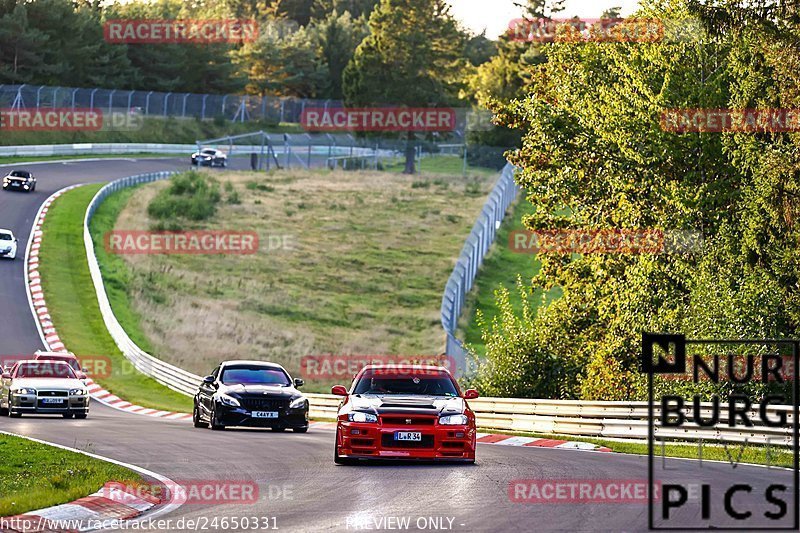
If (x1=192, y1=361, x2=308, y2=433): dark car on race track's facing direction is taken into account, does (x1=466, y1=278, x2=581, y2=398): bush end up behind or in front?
behind

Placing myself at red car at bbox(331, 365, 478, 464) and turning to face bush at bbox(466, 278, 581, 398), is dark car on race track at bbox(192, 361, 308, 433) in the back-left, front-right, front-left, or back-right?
front-left

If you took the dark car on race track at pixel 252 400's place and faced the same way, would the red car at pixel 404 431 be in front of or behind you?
in front

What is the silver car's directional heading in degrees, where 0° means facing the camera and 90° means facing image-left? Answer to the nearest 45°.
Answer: approximately 0°

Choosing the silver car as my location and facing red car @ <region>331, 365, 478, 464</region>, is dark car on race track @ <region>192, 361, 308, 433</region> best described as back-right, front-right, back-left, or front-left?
front-left

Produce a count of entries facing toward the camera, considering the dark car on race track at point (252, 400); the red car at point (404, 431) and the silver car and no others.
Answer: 3

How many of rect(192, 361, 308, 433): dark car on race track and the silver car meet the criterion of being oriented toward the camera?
2

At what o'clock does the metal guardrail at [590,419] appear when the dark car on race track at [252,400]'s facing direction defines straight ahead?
The metal guardrail is roughly at 9 o'clock from the dark car on race track.

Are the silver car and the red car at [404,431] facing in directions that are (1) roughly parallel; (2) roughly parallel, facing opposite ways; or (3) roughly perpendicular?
roughly parallel

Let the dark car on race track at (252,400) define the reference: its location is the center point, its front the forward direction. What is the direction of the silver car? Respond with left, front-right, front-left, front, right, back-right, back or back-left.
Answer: back-right

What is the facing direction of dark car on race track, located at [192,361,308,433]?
toward the camera

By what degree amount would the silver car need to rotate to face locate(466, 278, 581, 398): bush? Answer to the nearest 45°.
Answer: approximately 90° to its left
